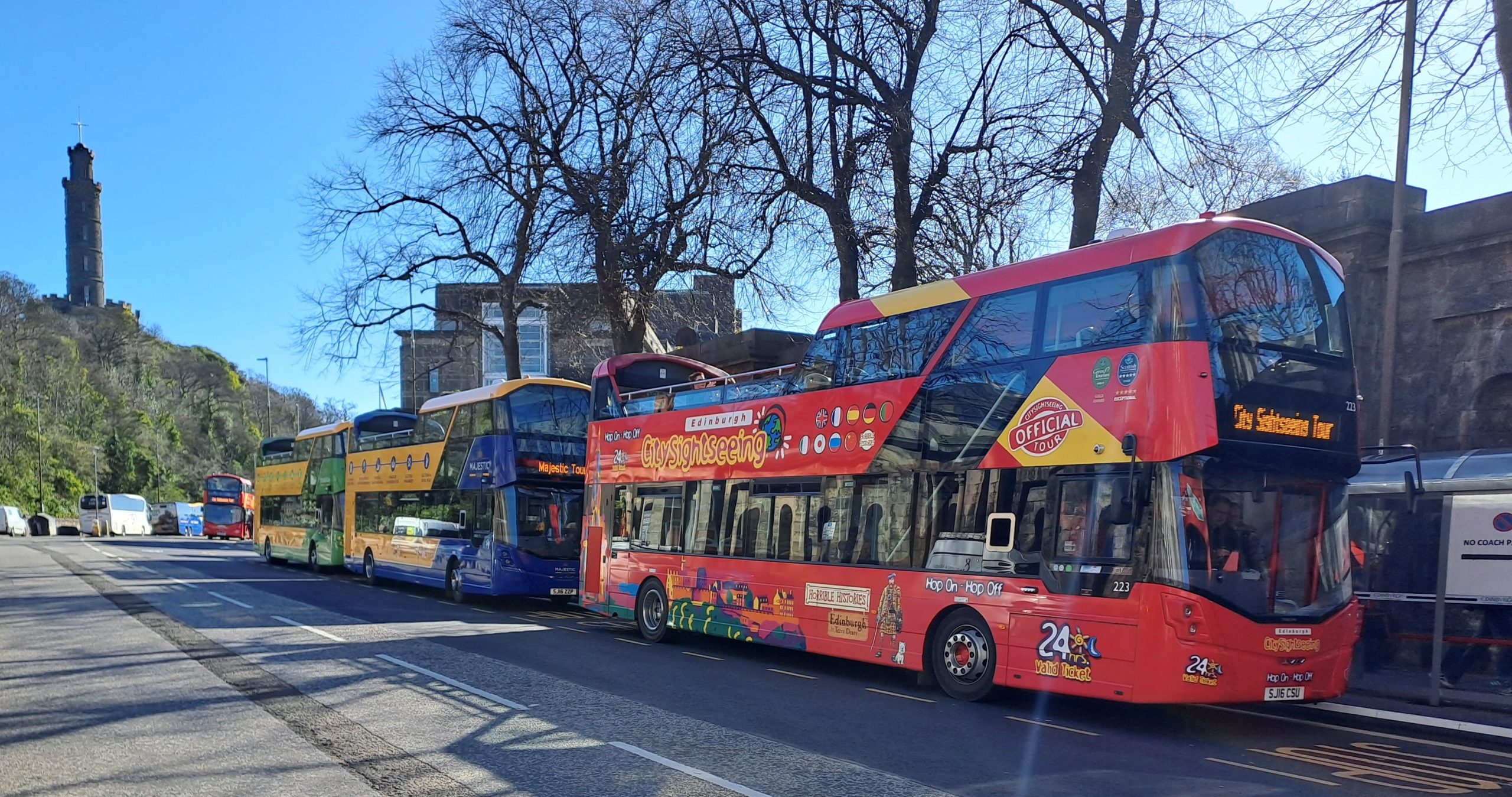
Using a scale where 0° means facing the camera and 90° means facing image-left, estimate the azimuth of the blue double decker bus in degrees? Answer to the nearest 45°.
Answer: approximately 315°

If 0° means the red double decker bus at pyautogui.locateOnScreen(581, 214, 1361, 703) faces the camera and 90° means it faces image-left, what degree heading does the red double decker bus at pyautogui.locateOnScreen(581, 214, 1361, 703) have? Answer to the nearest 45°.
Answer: approximately 315°
